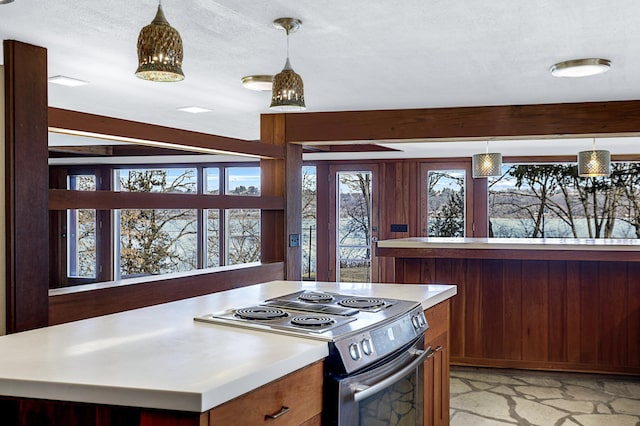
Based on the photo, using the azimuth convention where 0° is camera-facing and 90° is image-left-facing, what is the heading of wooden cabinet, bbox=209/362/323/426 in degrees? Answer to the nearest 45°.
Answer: approximately 315°

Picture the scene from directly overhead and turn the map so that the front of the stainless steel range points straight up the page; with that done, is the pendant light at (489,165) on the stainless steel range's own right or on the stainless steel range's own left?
on the stainless steel range's own left

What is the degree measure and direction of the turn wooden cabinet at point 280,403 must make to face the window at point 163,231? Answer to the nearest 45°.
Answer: approximately 135° to its left

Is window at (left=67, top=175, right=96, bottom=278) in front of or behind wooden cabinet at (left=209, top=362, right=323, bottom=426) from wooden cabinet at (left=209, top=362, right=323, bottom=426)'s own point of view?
behind

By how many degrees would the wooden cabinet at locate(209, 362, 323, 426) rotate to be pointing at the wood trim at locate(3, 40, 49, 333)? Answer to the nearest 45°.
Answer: approximately 180°

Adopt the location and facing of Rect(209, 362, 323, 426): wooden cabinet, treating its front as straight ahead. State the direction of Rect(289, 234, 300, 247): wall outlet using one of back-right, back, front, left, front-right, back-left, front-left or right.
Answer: back-left

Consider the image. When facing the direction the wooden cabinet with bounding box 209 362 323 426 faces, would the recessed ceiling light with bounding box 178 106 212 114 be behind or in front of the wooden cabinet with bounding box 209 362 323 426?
behind

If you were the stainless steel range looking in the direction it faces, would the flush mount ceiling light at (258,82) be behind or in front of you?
behind
